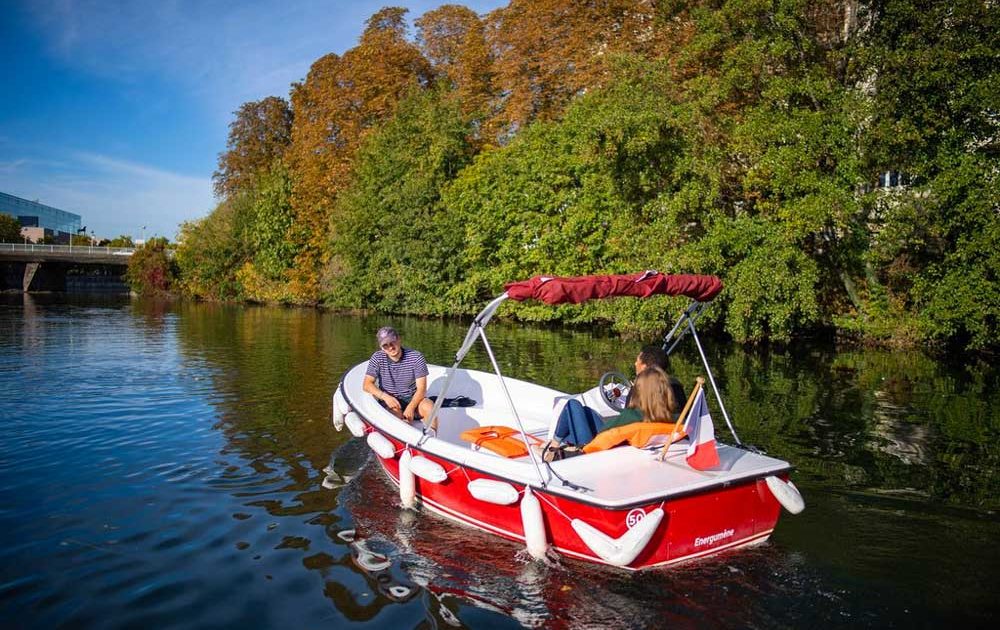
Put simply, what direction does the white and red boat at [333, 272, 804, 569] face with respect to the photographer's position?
facing away from the viewer and to the left of the viewer

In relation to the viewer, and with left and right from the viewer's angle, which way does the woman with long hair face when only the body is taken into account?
facing away from the viewer and to the left of the viewer

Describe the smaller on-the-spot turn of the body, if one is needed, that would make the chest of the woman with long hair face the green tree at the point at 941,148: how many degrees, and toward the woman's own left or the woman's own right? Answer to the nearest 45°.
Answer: approximately 90° to the woman's own right

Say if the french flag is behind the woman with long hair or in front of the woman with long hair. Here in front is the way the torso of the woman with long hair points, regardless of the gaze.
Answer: behind

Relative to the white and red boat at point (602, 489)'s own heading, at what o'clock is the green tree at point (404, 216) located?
The green tree is roughly at 1 o'clock from the white and red boat.

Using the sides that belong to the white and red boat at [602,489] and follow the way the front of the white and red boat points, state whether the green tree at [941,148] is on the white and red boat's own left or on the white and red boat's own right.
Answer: on the white and red boat's own right
